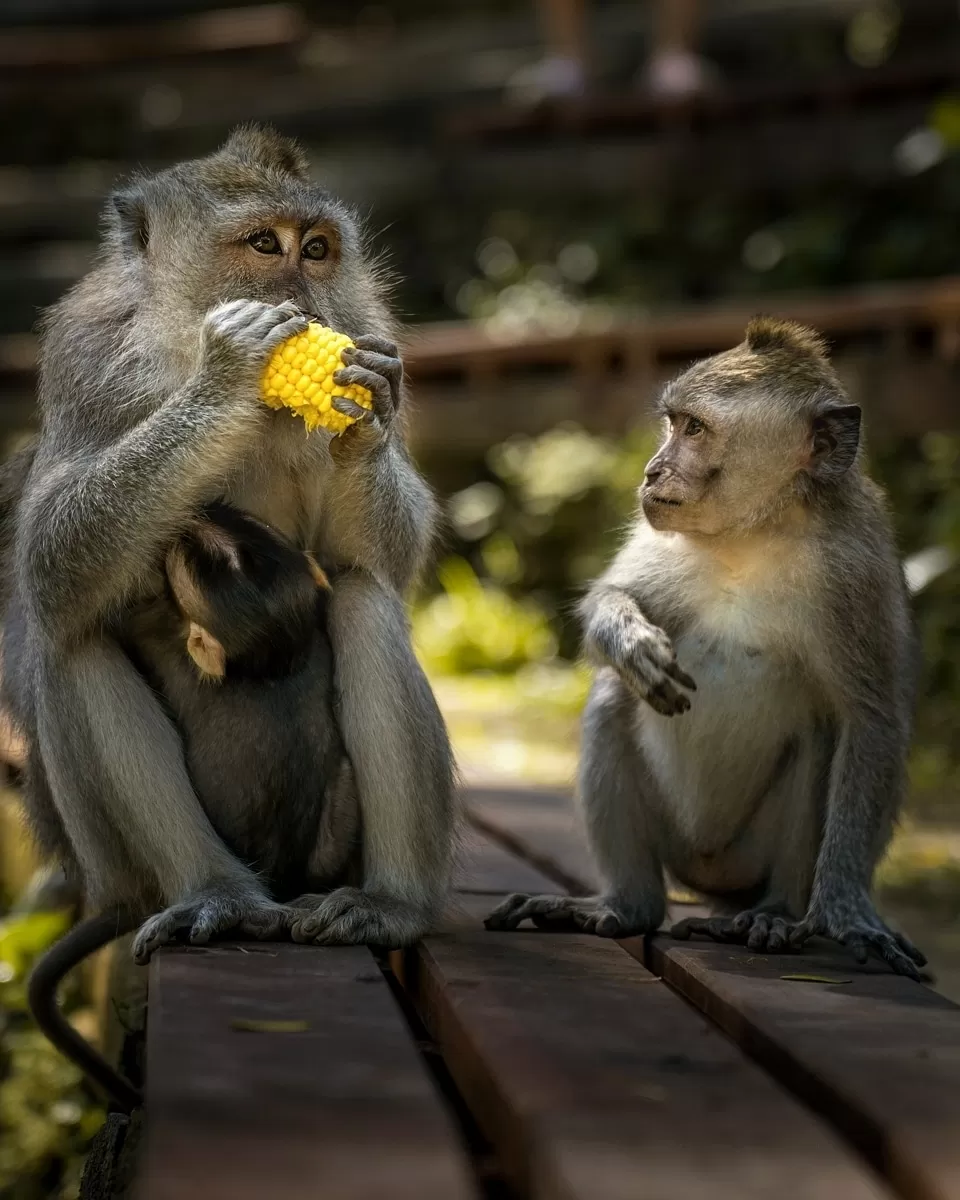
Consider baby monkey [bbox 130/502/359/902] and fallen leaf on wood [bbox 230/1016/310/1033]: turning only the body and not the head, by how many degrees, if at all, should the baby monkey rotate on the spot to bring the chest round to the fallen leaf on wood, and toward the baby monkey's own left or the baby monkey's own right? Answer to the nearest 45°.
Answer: approximately 135° to the baby monkey's own left

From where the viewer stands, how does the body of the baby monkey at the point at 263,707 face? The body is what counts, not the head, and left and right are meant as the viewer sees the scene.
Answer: facing away from the viewer and to the left of the viewer

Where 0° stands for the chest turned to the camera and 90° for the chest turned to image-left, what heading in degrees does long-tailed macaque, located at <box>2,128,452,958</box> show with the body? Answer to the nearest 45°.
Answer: approximately 315°
